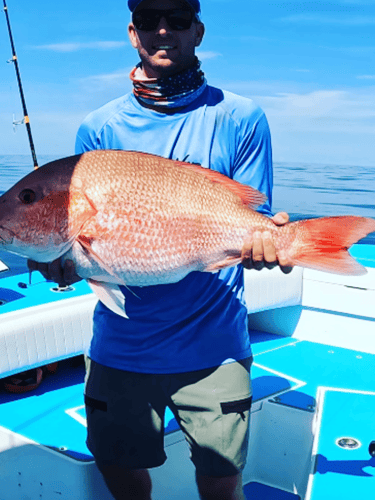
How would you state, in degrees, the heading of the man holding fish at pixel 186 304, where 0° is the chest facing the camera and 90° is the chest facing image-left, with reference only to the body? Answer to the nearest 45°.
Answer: approximately 0°
